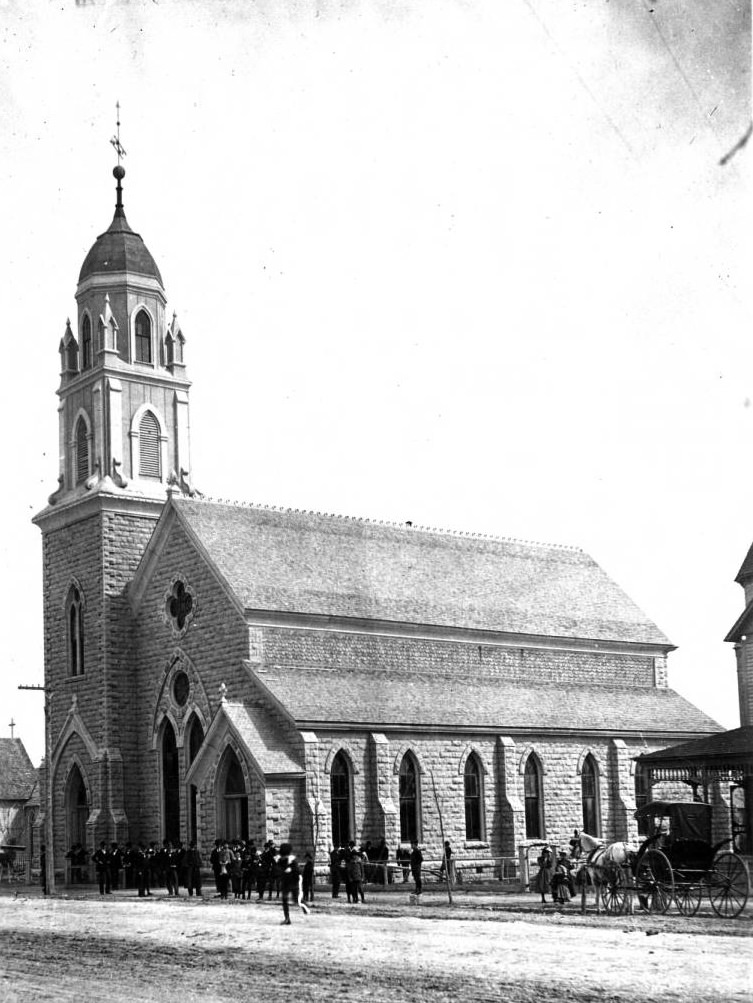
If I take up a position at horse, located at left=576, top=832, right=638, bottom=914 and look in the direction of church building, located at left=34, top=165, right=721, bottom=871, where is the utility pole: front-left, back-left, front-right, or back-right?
front-left

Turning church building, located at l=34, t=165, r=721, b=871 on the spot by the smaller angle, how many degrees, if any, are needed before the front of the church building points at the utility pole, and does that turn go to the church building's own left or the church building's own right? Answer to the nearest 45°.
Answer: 0° — it already faces it

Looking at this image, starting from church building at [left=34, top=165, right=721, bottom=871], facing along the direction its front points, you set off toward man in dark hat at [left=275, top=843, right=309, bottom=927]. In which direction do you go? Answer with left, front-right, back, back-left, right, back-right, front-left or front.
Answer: front-left

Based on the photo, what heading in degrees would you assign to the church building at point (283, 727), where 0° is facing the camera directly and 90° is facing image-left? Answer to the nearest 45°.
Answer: approximately 45°
